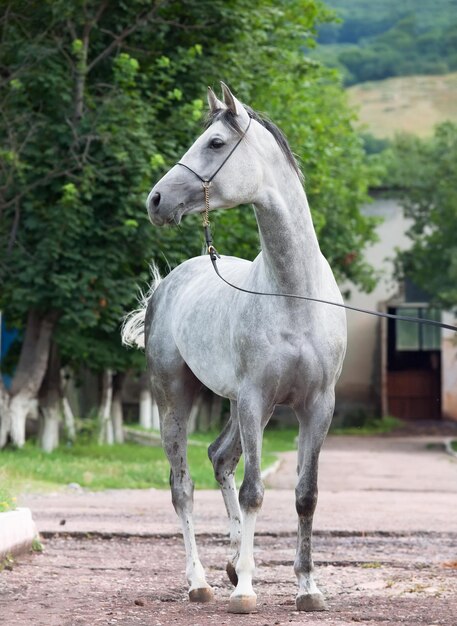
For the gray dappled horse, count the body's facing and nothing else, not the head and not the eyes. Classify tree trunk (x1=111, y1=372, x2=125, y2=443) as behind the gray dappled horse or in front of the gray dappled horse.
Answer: behind

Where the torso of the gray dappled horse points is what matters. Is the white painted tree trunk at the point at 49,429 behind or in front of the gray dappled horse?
behind

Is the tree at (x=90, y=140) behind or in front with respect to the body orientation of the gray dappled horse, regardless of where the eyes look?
behind

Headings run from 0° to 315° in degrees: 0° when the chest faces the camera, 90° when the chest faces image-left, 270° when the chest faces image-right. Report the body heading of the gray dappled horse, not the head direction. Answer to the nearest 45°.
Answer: approximately 315°

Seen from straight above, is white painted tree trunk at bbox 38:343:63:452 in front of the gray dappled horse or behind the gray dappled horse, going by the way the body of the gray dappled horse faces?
behind
